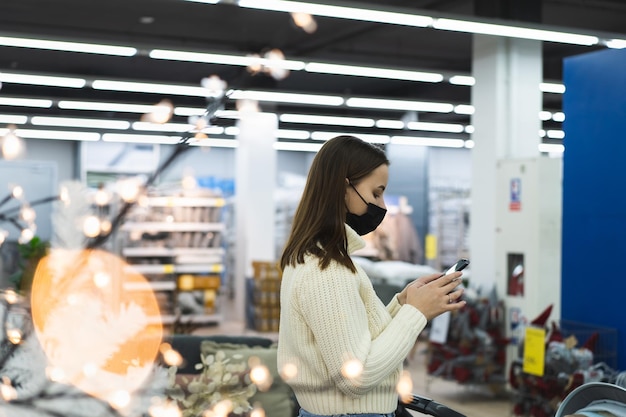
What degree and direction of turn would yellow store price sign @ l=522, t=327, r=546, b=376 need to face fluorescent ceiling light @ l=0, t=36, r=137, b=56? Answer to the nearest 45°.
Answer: approximately 90° to its right

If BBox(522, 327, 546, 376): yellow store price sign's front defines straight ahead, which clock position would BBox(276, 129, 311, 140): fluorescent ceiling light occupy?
The fluorescent ceiling light is roughly at 5 o'clock from the yellow store price sign.

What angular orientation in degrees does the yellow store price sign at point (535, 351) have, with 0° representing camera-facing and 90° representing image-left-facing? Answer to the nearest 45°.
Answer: approximately 0°

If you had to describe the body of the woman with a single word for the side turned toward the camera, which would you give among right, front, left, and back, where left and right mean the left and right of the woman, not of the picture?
right

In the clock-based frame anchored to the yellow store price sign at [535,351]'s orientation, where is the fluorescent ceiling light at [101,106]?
The fluorescent ceiling light is roughly at 4 o'clock from the yellow store price sign.

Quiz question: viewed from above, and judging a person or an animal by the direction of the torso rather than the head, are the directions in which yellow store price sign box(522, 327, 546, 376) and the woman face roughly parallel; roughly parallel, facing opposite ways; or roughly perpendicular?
roughly perpendicular

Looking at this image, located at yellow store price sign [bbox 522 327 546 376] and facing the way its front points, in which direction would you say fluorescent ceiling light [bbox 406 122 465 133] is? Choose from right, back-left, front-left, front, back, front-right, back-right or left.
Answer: back

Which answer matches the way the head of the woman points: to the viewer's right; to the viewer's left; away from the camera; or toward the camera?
to the viewer's right

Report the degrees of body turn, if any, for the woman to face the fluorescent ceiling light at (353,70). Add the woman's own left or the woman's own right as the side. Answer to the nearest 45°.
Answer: approximately 90° to the woman's own left
